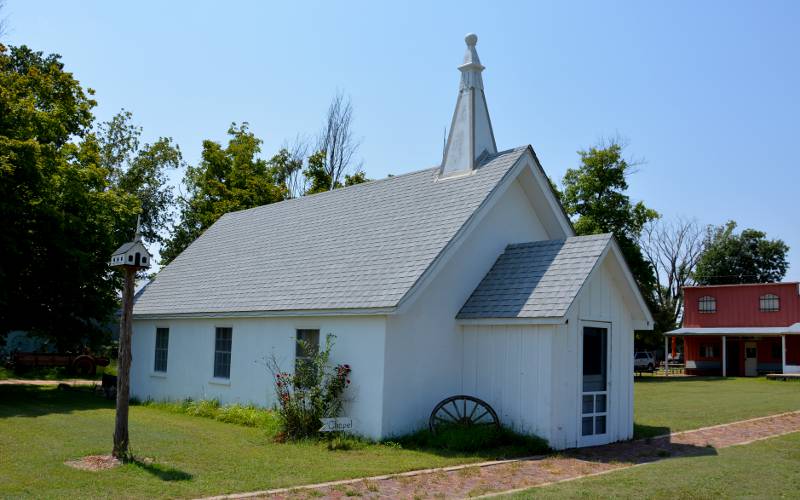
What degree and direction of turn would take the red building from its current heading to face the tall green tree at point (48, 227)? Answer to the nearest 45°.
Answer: approximately 45° to its right

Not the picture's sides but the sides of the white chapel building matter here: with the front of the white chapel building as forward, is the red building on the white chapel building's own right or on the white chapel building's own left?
on the white chapel building's own left

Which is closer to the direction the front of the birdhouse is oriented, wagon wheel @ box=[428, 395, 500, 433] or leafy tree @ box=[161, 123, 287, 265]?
the wagon wheel

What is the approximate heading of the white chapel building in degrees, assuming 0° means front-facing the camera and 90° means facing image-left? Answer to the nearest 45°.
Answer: approximately 315°

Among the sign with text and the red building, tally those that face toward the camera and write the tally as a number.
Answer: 2

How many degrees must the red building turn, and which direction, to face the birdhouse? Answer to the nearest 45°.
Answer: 0° — it already faces it

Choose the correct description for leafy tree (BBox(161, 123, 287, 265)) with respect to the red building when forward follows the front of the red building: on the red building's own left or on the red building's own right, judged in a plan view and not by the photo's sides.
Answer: on the red building's own right

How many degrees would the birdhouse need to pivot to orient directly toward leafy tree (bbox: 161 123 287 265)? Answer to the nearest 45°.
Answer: approximately 135° to its left
